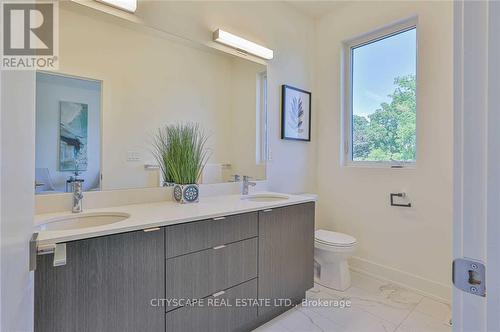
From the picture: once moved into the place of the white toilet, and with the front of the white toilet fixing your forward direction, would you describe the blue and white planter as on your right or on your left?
on your right

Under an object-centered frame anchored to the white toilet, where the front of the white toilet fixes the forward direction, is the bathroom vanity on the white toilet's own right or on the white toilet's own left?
on the white toilet's own right

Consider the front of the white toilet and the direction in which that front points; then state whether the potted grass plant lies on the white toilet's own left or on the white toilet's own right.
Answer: on the white toilet's own right

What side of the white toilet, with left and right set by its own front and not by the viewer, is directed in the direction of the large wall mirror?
right

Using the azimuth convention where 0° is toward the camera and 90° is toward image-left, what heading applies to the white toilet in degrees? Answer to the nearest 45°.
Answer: approximately 315°

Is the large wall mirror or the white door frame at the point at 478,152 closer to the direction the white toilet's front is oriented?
the white door frame
